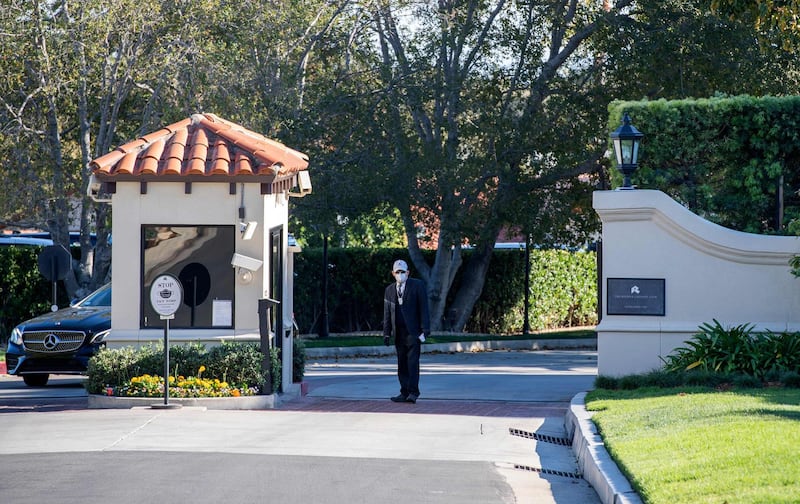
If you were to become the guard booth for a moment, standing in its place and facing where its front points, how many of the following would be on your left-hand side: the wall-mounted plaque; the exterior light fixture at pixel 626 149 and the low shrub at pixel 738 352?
3

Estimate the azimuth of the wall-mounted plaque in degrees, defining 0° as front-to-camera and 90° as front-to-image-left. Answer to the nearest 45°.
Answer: approximately 0°

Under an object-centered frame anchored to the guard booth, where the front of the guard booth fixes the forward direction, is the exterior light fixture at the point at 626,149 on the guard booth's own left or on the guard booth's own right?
on the guard booth's own left

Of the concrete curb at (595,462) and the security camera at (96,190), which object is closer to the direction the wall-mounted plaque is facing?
the concrete curb

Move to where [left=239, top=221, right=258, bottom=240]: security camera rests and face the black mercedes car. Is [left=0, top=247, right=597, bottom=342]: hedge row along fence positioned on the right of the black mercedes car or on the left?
right

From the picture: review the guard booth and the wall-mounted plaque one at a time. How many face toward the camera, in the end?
2

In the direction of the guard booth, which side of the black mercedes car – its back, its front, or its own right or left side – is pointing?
left

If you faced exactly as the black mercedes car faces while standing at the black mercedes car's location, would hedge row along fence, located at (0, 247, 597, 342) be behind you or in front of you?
behind

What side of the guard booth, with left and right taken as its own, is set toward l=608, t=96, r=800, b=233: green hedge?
left

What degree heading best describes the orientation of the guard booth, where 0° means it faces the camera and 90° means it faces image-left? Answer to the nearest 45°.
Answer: approximately 0°
